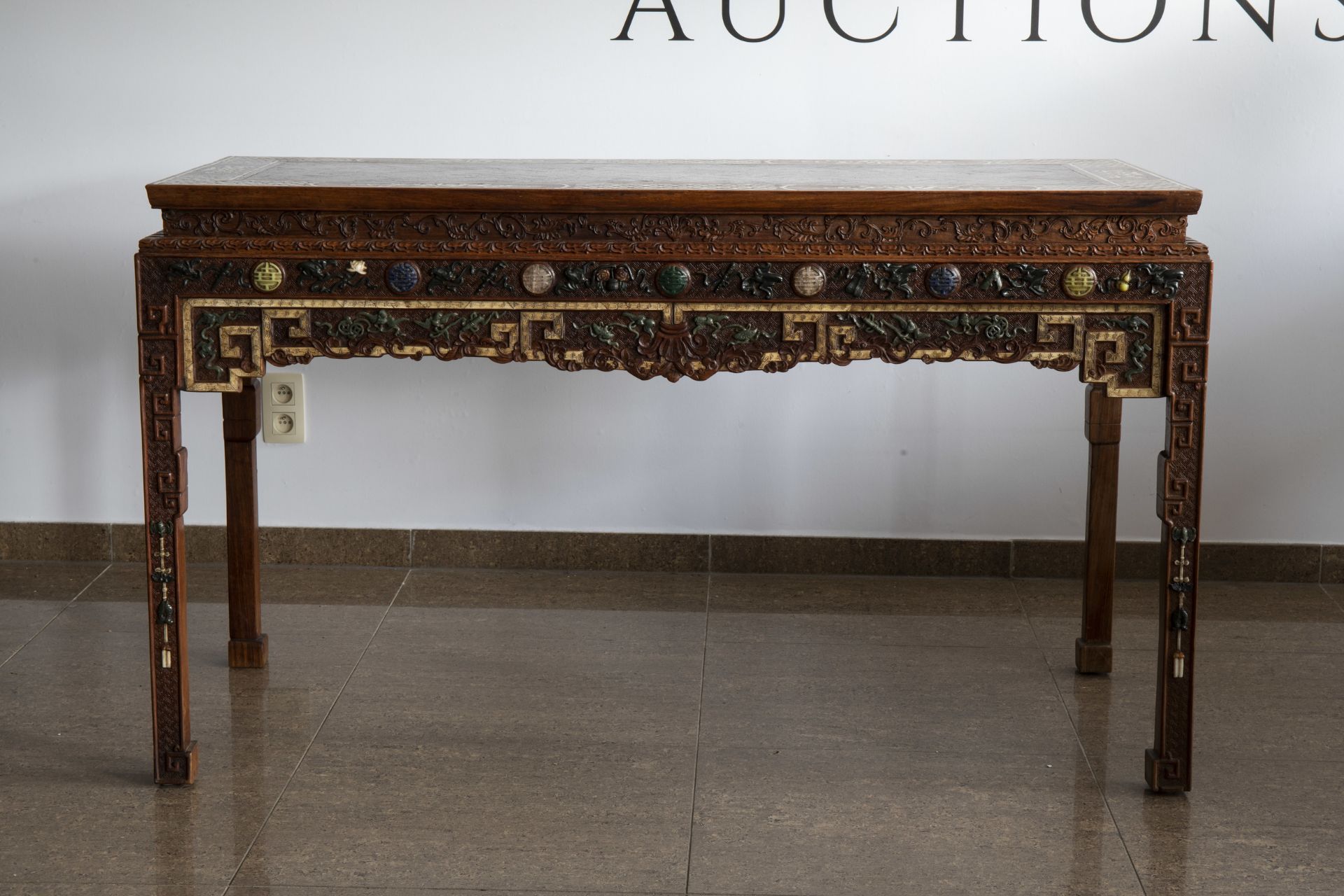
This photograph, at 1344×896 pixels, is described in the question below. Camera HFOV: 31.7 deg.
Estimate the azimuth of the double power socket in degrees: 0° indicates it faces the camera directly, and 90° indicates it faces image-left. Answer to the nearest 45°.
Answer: approximately 0°
